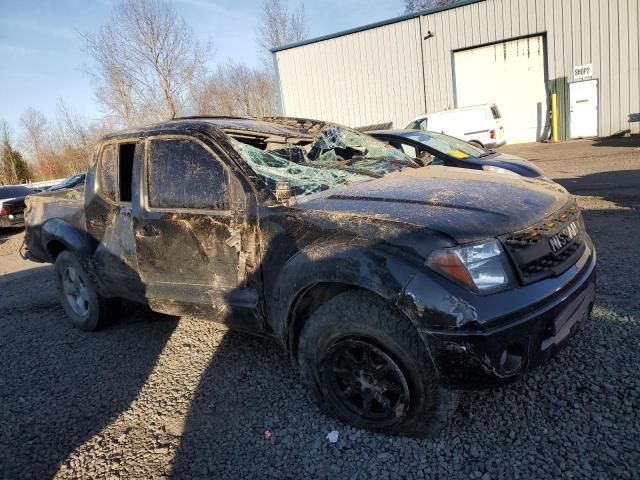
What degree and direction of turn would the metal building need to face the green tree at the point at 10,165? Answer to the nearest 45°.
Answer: approximately 45° to its right

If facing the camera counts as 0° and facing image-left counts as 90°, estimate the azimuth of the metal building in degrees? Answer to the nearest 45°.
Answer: approximately 45°

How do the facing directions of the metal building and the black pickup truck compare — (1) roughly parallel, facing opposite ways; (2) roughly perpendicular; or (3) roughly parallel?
roughly perpendicular

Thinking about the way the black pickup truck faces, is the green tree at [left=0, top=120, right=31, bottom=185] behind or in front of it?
behind

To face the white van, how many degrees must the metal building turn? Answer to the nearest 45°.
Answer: approximately 45° to its left

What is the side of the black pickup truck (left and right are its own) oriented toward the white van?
left

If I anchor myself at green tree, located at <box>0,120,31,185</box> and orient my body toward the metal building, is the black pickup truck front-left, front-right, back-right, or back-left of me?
front-right

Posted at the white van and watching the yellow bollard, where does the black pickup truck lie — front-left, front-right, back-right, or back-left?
back-right

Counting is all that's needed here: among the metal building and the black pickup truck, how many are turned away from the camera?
0

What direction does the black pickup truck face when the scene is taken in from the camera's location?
facing the viewer and to the right of the viewer

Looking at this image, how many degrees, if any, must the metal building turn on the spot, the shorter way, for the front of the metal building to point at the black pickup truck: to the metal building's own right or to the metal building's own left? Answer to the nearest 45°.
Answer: approximately 45° to the metal building's own left
